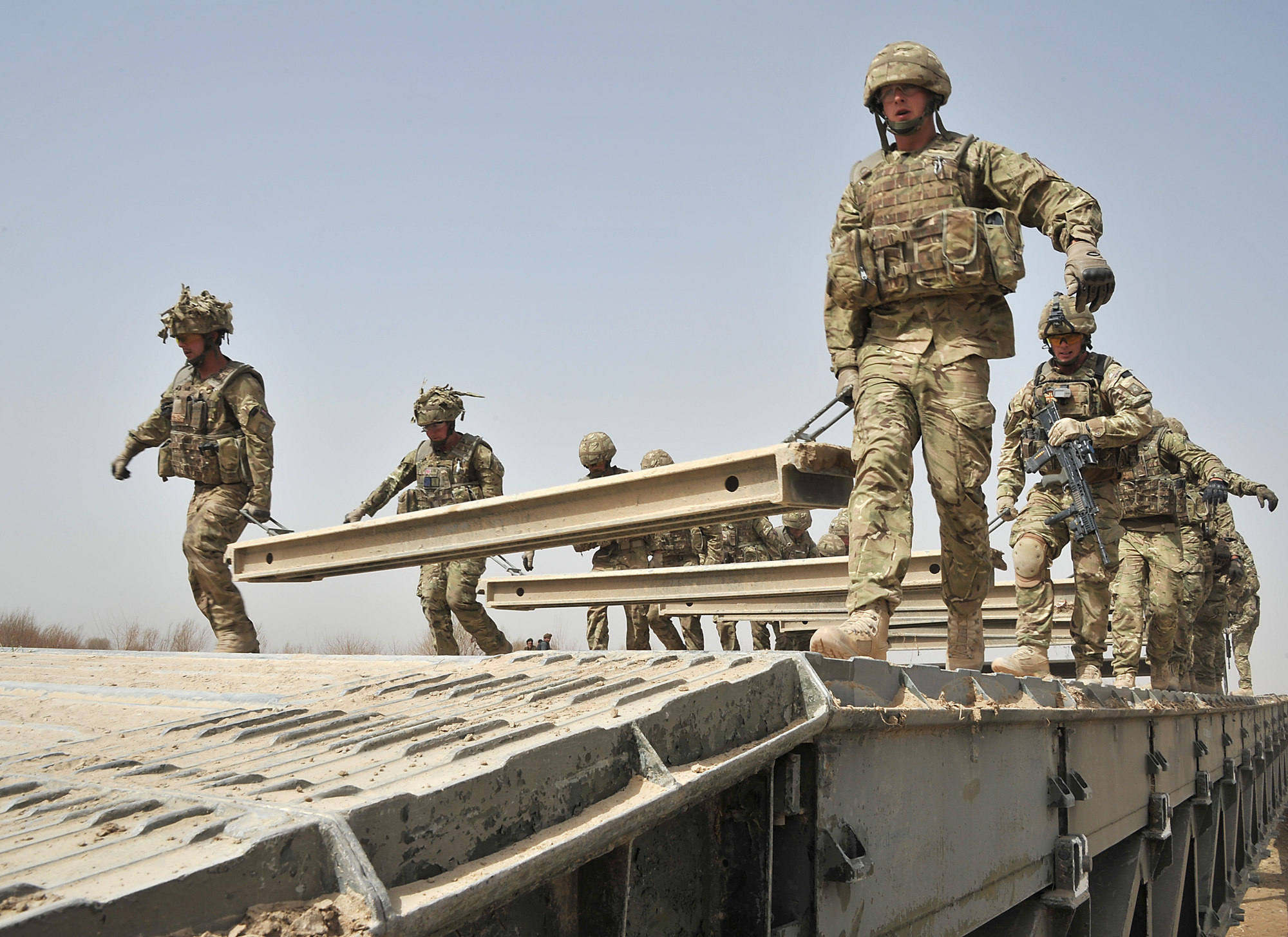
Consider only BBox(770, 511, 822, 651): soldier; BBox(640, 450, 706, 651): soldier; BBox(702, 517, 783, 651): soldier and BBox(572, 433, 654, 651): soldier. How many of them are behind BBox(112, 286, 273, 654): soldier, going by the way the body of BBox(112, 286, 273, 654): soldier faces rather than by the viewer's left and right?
4

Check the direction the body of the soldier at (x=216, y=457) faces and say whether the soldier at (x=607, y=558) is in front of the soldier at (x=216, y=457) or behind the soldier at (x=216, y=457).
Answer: behind

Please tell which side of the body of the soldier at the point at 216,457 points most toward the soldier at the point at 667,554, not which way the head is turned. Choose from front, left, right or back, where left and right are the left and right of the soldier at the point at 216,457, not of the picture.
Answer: back

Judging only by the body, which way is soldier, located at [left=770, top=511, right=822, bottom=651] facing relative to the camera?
toward the camera

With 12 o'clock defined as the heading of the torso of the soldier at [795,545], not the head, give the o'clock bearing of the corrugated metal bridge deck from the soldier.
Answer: The corrugated metal bridge deck is roughly at 12 o'clock from the soldier.

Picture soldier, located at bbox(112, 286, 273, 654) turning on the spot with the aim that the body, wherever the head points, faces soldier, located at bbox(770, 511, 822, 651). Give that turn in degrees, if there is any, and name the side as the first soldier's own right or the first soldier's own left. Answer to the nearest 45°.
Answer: approximately 180°

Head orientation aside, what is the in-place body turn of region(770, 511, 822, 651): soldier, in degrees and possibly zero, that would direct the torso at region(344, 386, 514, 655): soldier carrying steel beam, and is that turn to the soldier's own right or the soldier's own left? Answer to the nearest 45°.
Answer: approximately 45° to the soldier's own right

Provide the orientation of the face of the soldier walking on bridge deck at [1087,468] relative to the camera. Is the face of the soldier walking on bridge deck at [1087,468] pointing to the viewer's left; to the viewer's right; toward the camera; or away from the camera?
toward the camera

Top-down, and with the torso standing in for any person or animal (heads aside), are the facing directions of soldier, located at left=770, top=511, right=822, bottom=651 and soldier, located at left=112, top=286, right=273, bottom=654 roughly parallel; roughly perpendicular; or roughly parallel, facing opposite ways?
roughly parallel

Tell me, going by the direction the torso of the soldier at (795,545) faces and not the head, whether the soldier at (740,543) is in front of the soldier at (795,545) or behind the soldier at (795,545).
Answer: in front

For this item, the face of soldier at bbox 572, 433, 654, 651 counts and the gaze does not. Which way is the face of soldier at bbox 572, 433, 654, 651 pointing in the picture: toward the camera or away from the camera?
toward the camera

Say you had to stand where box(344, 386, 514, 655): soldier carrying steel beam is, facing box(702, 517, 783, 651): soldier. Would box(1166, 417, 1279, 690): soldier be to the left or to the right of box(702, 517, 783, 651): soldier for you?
right

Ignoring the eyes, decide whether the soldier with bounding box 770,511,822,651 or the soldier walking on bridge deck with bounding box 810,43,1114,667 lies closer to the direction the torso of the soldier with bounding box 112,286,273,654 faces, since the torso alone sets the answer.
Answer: the soldier walking on bridge deck

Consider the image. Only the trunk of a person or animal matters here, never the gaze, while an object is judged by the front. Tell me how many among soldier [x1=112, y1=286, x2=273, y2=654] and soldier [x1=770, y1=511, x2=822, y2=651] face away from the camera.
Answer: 0

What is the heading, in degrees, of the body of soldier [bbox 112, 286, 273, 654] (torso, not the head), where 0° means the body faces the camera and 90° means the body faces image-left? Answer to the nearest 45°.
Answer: approximately 45°
